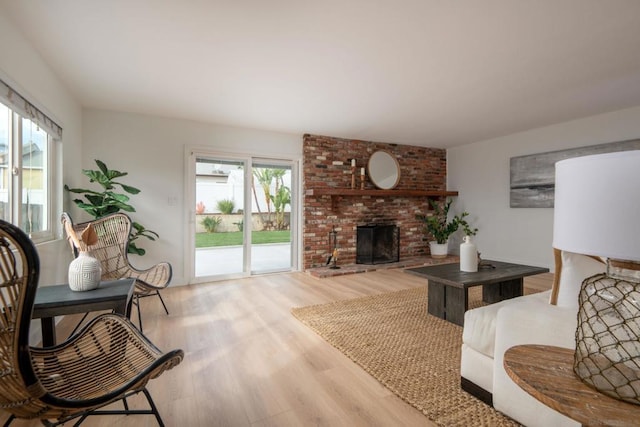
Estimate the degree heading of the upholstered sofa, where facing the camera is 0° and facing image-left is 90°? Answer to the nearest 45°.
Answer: approximately 45°

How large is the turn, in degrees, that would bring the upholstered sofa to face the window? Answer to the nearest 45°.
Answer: approximately 45° to its right

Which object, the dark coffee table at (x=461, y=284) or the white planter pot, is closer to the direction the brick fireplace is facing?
the dark coffee table

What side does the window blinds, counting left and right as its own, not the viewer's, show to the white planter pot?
front

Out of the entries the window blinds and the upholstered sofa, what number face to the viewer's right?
1

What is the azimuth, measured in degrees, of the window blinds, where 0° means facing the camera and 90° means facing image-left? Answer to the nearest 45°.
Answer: approximately 270°

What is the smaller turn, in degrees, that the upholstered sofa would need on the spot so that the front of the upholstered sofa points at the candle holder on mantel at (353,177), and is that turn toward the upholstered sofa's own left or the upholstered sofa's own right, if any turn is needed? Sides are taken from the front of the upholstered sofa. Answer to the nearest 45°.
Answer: approximately 90° to the upholstered sofa's own right

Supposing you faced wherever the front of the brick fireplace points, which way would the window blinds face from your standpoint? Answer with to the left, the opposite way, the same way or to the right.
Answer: to the left

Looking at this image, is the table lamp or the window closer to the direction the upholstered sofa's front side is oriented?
the window

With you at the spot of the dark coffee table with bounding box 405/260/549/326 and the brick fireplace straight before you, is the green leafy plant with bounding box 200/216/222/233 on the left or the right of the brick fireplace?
left

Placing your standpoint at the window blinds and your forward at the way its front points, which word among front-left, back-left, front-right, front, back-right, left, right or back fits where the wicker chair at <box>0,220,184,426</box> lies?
right

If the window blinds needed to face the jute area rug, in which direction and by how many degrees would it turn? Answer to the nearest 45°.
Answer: approximately 45° to its right
